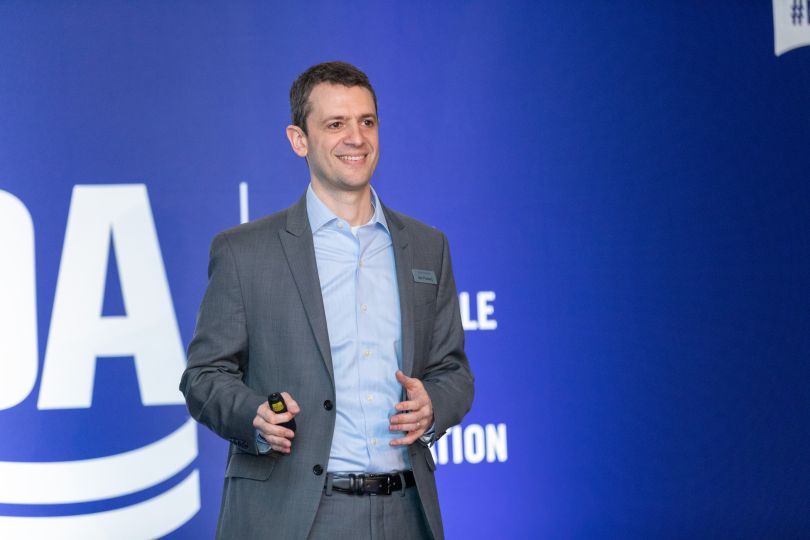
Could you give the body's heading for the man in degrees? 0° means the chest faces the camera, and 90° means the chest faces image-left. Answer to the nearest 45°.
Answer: approximately 315°
